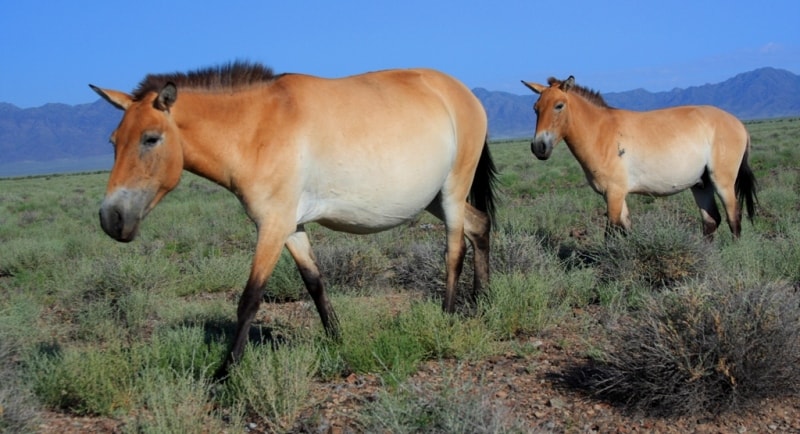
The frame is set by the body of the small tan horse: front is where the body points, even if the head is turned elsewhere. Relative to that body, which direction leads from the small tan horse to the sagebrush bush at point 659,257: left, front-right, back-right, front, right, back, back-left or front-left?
left

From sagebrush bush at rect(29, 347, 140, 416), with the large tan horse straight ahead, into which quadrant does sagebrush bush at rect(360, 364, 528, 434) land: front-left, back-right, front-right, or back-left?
front-right

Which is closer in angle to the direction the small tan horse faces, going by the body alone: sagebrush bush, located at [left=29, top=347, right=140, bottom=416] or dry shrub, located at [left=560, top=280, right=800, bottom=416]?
the sagebrush bush

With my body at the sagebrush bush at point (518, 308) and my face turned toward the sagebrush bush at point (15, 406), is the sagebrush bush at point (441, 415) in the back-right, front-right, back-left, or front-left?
front-left

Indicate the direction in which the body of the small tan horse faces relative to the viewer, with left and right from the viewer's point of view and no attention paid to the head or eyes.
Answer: facing to the left of the viewer

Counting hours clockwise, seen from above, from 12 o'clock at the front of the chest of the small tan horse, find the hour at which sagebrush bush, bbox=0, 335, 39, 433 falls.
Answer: The sagebrush bush is roughly at 10 o'clock from the small tan horse.

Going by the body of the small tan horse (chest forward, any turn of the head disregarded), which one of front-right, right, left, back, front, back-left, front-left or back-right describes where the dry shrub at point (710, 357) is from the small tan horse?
left

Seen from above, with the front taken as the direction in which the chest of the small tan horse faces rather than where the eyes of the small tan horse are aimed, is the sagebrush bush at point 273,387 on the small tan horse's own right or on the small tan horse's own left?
on the small tan horse's own left

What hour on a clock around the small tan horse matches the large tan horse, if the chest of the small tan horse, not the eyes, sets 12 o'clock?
The large tan horse is roughly at 10 o'clock from the small tan horse.

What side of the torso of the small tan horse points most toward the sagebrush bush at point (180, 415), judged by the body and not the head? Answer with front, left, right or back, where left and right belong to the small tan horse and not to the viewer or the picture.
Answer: left

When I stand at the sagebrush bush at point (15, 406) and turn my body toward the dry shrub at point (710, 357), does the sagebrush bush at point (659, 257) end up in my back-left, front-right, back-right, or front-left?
front-left
